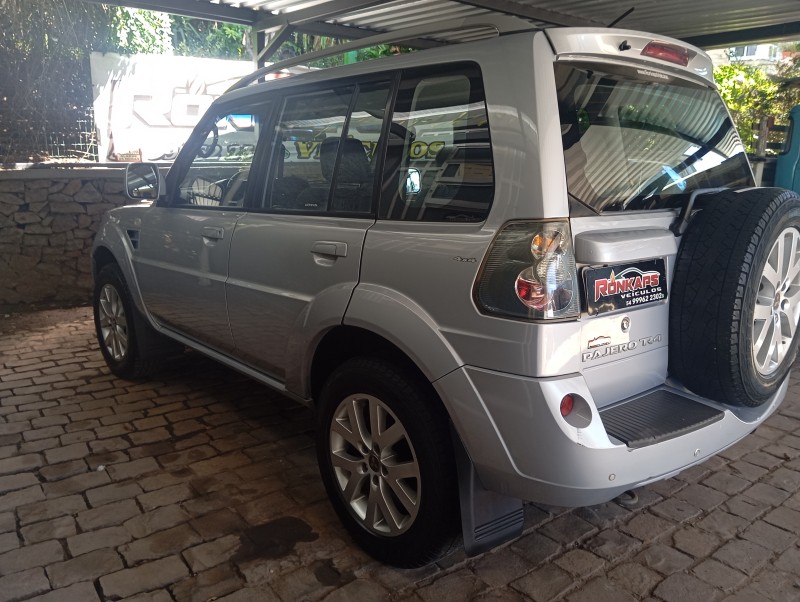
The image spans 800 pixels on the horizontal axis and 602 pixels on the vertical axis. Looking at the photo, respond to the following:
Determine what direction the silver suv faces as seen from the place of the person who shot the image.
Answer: facing away from the viewer and to the left of the viewer

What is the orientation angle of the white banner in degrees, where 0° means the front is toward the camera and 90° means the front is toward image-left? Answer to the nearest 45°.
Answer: approximately 0°

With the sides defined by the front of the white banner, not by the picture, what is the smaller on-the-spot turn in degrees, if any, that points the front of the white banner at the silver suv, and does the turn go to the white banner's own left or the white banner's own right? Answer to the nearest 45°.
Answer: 0° — it already faces it

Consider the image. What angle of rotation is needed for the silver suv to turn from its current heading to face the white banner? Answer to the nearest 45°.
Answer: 0° — it already faces it

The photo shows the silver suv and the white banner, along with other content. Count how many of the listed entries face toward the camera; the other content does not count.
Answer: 1

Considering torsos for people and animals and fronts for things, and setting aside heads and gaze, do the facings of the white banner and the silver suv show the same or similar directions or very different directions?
very different directions
